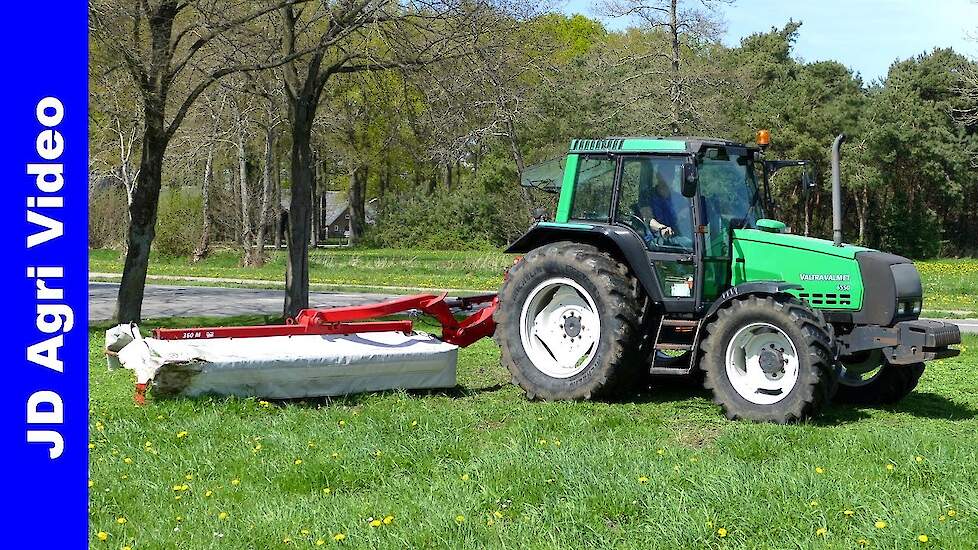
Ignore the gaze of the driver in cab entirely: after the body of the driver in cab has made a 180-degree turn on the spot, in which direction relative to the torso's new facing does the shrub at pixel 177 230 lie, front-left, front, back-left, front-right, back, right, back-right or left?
front

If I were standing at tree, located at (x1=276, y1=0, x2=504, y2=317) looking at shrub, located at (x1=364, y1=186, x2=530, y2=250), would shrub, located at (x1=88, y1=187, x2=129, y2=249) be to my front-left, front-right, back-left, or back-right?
front-left

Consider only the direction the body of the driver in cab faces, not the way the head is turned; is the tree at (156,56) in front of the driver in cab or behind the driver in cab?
behind

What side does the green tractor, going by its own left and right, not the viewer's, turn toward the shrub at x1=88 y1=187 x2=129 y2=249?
back

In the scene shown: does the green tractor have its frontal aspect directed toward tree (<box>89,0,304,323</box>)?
no

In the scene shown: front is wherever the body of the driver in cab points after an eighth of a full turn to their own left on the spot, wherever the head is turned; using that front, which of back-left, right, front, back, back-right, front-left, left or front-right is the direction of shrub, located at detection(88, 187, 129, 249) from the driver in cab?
back-left

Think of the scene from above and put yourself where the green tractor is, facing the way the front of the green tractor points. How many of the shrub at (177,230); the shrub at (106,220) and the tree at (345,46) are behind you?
3

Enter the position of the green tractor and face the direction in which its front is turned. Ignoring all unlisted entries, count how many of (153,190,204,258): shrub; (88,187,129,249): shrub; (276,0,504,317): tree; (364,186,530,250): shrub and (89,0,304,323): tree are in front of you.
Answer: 0

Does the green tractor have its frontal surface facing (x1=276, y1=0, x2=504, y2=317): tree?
no

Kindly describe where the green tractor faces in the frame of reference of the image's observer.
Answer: facing the viewer and to the right of the viewer
